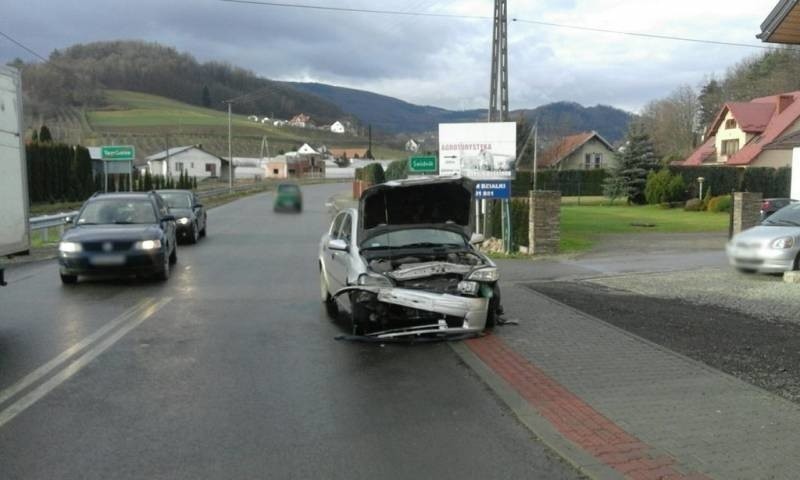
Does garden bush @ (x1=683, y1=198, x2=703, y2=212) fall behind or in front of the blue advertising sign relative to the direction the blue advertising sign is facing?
behind

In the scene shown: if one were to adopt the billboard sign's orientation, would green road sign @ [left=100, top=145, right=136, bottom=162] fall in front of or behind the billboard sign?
behind

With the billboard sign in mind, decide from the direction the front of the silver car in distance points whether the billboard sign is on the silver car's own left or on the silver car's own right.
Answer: on the silver car's own right

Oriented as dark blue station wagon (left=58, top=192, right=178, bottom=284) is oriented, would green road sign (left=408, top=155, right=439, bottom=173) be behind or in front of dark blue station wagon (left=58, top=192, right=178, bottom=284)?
behind

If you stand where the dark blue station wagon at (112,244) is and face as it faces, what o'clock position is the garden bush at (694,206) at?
The garden bush is roughly at 8 o'clock from the dark blue station wagon.

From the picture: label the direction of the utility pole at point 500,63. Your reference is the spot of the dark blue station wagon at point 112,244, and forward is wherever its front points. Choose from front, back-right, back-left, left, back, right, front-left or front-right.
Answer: back-left

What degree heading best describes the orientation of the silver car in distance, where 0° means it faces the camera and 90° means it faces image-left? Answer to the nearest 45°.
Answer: approximately 45°

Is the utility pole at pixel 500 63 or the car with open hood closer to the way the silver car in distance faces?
the car with open hood
